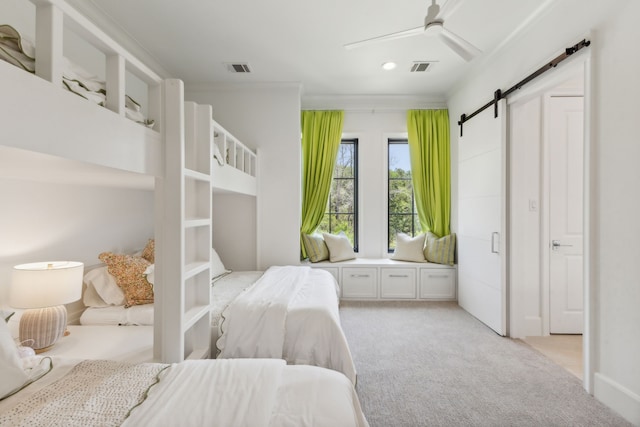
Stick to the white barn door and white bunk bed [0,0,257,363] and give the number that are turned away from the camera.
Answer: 0

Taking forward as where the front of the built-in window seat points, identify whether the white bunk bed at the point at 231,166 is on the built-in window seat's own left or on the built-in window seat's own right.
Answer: on the built-in window seat's own right

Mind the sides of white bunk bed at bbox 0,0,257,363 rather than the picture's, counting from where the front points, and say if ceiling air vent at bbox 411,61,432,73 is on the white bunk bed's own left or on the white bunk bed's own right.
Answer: on the white bunk bed's own left

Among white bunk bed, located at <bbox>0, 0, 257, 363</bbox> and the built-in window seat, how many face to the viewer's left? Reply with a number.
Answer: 0

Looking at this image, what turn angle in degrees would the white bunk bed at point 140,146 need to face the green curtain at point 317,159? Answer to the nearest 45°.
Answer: approximately 90° to its left

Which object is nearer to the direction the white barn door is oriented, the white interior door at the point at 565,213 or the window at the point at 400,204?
the window

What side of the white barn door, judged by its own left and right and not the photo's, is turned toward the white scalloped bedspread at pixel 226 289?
front

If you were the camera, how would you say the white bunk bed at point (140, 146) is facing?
facing the viewer and to the right of the viewer

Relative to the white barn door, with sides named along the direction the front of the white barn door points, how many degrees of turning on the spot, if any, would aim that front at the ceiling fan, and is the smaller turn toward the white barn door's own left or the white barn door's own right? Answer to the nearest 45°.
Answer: approximately 45° to the white barn door's own left

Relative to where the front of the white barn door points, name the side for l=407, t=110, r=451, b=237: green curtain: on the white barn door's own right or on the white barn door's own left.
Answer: on the white barn door's own right

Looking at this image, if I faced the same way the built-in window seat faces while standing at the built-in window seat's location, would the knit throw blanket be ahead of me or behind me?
ahead

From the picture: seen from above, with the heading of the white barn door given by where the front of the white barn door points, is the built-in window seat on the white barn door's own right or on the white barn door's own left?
on the white barn door's own right

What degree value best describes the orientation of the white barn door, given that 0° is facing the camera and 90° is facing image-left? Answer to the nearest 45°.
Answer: approximately 45°
